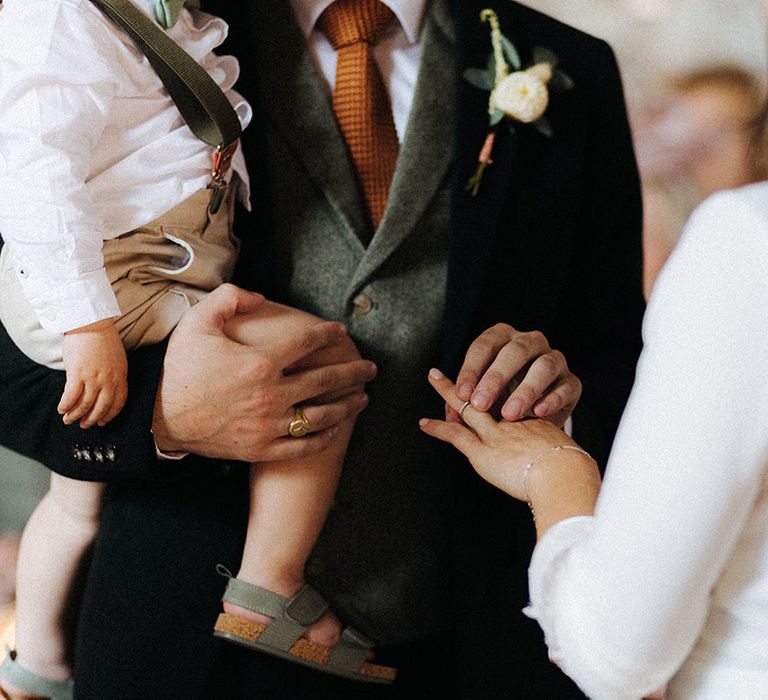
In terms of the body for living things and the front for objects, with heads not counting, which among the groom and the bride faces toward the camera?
the groom

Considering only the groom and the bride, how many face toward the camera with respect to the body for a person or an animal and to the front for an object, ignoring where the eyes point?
1

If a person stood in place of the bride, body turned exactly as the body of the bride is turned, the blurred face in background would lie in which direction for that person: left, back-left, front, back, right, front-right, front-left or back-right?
front-right

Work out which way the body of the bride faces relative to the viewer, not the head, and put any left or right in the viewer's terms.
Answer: facing away from the viewer and to the left of the viewer

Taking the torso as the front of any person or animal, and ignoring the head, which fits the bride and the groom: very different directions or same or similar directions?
very different directions

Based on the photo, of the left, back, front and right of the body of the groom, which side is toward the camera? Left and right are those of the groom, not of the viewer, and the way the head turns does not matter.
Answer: front
